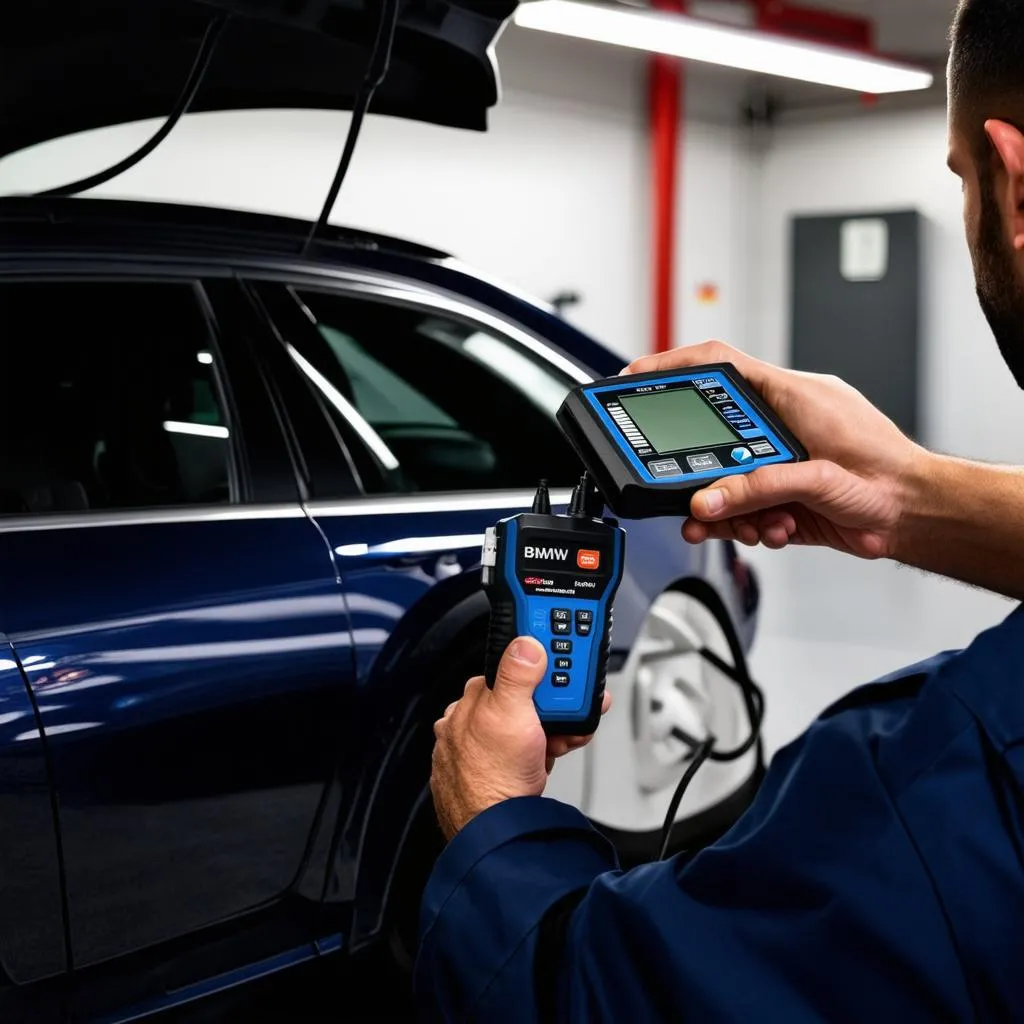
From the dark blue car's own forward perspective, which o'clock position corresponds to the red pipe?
The red pipe is roughly at 5 o'clock from the dark blue car.

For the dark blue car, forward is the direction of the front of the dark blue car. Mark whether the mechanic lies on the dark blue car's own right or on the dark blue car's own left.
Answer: on the dark blue car's own left

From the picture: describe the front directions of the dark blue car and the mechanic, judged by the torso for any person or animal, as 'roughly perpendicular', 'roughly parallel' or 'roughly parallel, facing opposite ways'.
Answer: roughly perpendicular

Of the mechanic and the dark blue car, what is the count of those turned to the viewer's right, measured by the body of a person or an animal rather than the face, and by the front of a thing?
0

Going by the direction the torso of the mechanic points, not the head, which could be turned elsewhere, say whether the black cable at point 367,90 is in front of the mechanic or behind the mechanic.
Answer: in front

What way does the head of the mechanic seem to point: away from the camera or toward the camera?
away from the camera

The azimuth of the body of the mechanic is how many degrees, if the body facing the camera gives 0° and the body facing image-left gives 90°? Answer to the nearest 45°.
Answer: approximately 135°
